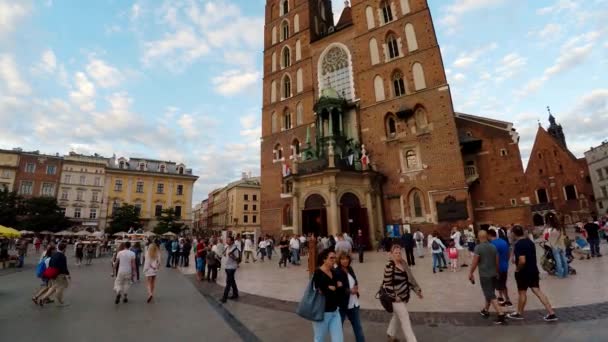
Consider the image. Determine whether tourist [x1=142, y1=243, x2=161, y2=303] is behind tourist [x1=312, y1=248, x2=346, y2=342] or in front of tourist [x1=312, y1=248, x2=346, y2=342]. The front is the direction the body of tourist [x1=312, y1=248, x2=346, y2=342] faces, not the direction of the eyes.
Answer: behind

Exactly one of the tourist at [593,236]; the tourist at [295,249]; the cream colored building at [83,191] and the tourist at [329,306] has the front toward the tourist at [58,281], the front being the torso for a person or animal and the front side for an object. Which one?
the cream colored building

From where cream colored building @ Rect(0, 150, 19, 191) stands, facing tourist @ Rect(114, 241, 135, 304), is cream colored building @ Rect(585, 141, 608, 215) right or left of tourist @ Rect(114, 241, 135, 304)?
left
